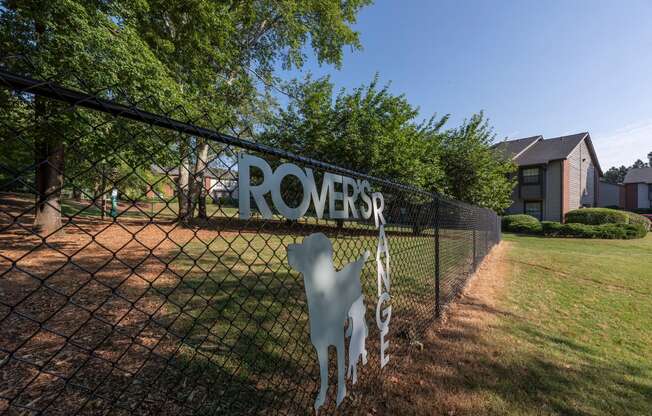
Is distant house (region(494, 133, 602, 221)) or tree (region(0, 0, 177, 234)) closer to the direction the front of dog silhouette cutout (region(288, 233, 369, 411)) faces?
the tree

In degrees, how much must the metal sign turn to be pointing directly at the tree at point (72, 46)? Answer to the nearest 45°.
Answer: approximately 180°

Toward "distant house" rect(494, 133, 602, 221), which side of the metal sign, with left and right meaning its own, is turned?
left

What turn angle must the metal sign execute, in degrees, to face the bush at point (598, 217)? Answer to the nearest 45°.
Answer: approximately 90° to its left

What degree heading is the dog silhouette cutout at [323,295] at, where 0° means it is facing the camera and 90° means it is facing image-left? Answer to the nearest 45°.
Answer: approximately 45°

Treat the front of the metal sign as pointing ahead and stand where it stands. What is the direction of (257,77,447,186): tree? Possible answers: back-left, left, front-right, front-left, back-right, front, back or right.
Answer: back-left

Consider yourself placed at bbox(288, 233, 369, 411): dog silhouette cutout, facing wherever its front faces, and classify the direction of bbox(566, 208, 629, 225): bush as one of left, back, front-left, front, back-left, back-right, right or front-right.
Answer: back

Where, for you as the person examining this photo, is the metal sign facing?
facing the viewer and to the right of the viewer

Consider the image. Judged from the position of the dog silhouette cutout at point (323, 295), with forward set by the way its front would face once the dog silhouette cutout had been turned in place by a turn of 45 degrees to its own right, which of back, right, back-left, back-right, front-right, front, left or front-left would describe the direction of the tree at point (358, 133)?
right

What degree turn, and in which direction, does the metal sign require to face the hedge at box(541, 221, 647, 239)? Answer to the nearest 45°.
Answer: approximately 90° to its left

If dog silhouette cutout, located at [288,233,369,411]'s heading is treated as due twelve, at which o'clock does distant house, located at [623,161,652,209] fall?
The distant house is roughly at 6 o'clock from the dog silhouette cutout.

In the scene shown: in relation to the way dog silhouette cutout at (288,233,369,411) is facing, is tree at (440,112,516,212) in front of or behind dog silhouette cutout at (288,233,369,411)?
behind

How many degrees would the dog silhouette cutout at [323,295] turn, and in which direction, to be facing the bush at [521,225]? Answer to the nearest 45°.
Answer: approximately 180°

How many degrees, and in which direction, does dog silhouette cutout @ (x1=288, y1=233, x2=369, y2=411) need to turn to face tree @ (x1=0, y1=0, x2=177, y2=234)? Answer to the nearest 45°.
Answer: approximately 90° to its right

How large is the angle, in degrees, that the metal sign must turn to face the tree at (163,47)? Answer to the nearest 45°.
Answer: approximately 180°

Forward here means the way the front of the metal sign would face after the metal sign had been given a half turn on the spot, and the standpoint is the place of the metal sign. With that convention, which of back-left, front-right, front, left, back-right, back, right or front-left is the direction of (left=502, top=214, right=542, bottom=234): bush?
right
